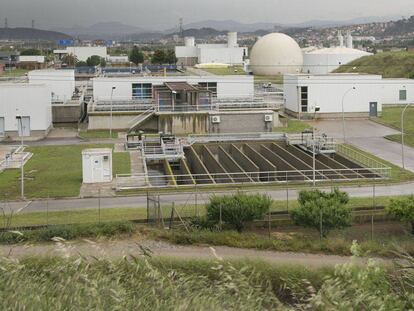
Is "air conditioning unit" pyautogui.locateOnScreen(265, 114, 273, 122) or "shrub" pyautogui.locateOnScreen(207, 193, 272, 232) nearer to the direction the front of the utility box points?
the shrub

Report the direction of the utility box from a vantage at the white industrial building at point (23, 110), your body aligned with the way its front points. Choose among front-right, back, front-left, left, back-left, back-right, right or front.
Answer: front

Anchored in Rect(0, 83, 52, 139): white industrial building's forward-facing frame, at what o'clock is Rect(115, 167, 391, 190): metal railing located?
The metal railing is roughly at 11 o'clock from the white industrial building.

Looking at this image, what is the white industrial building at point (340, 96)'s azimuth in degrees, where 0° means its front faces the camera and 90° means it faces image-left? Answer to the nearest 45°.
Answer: approximately 0°

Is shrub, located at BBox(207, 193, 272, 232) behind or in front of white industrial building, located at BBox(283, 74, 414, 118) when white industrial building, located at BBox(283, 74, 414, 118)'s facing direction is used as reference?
in front

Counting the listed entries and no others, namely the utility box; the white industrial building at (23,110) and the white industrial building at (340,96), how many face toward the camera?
3

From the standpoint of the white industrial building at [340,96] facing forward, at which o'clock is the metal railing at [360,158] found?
The metal railing is roughly at 12 o'clock from the white industrial building.

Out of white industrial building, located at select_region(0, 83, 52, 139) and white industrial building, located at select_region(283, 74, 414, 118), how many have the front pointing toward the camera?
2

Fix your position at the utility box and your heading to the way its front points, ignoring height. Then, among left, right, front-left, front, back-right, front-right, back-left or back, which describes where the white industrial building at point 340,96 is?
back-left

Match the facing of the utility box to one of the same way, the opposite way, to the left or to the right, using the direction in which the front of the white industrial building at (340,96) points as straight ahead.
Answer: the same way

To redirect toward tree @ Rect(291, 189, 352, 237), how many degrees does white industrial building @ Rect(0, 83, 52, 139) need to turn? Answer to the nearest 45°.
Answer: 0° — it already faces it

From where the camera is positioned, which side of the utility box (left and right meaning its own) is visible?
front

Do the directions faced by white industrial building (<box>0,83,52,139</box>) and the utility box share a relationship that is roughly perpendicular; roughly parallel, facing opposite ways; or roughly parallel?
roughly parallel

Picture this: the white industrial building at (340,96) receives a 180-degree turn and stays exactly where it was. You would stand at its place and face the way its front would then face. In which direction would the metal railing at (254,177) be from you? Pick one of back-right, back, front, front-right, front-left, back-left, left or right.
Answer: back

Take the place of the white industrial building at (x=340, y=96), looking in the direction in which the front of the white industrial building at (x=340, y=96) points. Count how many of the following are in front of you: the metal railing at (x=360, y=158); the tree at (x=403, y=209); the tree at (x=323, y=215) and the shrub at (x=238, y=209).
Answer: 4
